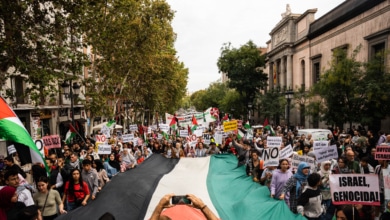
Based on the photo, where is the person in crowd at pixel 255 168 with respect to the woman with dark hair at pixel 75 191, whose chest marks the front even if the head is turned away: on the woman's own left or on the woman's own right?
on the woman's own left

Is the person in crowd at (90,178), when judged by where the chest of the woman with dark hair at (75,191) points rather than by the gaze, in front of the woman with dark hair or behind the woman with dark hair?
behind

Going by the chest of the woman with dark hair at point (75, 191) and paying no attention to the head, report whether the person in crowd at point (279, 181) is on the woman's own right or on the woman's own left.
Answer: on the woman's own left

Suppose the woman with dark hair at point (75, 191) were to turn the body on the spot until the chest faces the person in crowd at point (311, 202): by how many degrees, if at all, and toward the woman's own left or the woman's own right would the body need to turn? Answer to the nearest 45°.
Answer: approximately 45° to the woman's own left

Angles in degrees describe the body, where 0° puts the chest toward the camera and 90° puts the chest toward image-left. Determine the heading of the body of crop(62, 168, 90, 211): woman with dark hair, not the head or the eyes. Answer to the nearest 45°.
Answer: approximately 0°

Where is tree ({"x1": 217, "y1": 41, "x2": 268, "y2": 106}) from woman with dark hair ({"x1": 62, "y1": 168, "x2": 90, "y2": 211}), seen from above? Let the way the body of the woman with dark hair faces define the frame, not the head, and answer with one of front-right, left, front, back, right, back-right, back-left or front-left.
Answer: back-left

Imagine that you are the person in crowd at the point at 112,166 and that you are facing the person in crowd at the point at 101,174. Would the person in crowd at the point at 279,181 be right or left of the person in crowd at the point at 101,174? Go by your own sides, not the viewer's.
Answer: left
